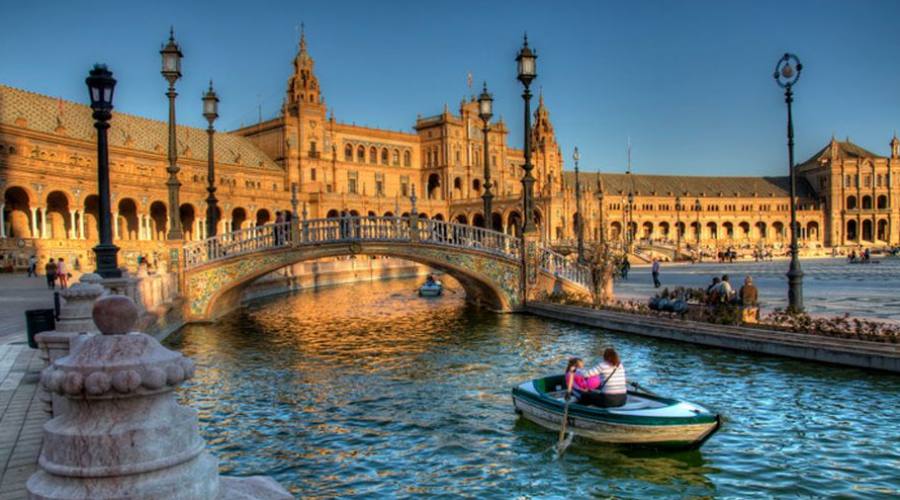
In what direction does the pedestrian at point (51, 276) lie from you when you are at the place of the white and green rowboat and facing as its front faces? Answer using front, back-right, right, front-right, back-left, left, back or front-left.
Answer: back

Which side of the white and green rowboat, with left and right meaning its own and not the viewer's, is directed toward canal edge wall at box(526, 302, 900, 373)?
left

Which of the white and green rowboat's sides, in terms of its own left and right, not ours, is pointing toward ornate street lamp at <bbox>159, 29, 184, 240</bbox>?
back

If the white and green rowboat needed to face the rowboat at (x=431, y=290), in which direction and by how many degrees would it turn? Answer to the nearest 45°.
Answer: approximately 135° to its left

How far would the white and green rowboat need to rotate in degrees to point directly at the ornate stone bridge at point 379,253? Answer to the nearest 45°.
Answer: approximately 180°

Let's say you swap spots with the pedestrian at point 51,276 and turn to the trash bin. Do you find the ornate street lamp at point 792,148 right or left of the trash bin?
left

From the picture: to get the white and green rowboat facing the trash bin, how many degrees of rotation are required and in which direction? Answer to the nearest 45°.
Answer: approximately 135° to its right

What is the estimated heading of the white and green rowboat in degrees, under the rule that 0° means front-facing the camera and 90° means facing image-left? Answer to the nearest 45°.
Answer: approximately 315°

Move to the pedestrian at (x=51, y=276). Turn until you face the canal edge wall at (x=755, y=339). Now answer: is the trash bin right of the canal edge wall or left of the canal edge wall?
right
